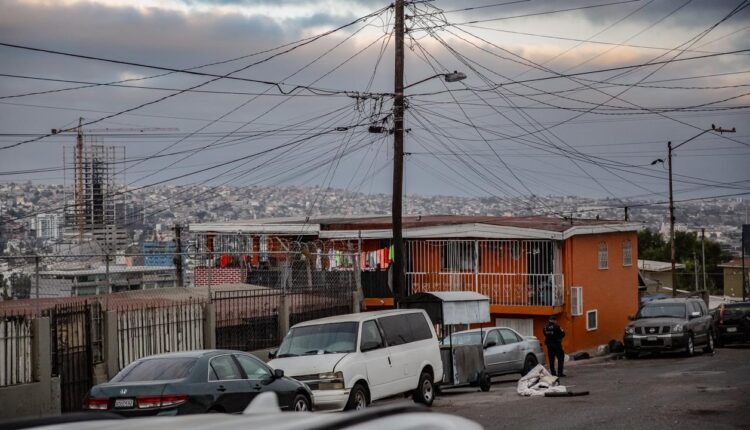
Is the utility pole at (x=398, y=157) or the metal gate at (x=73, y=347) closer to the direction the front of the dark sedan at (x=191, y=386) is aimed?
the utility pole

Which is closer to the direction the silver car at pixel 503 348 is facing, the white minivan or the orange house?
the white minivan

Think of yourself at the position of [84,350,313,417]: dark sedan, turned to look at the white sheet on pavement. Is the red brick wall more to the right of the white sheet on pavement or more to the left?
left

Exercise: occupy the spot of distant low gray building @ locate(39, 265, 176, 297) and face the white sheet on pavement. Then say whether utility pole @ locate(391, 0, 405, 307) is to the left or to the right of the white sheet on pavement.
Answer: left

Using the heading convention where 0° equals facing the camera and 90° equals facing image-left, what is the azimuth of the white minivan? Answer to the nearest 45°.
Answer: approximately 45°

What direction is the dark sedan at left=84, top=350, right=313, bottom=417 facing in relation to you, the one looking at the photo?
facing away from the viewer and to the right of the viewer

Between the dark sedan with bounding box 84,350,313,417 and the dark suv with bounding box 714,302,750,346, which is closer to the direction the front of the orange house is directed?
the dark sedan
